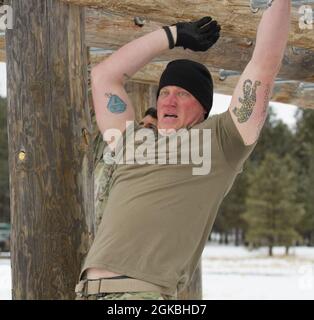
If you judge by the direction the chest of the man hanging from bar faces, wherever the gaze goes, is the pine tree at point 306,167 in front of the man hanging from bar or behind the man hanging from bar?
behind

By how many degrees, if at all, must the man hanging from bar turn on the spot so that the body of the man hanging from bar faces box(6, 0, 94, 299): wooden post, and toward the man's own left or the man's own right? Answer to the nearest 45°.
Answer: approximately 90° to the man's own right

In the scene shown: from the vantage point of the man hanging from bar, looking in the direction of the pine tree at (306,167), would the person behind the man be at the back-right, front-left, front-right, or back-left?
front-left

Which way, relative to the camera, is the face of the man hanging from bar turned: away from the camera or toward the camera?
toward the camera

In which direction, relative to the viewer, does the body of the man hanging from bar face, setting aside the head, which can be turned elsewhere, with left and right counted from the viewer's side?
facing the viewer and to the left of the viewer
